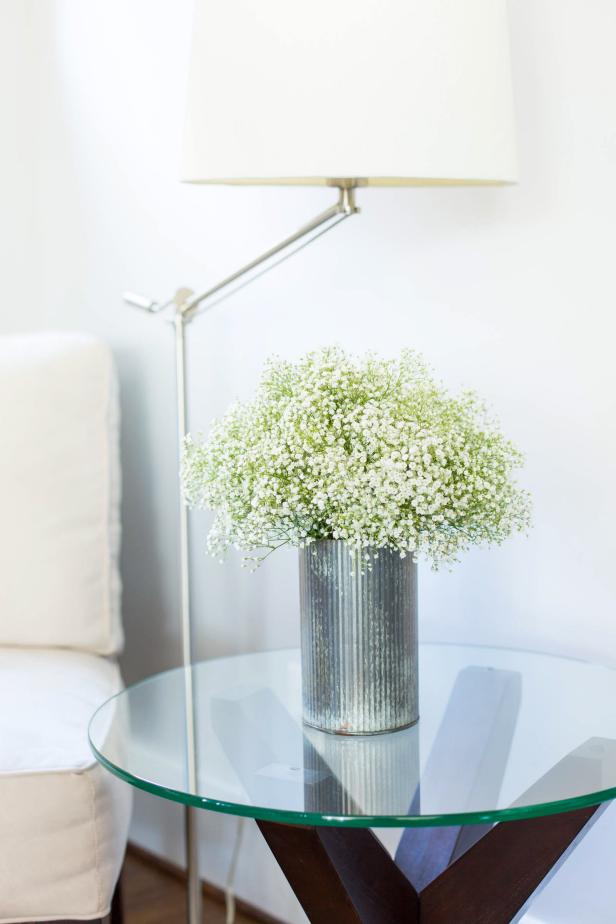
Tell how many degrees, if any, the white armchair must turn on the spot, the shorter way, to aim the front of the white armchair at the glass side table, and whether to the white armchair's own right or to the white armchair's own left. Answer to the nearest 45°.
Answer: approximately 45° to the white armchair's own left

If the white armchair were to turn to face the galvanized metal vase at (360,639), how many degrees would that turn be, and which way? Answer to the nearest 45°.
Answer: approximately 45° to its left

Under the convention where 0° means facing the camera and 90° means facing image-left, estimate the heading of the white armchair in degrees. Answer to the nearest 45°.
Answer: approximately 0°
